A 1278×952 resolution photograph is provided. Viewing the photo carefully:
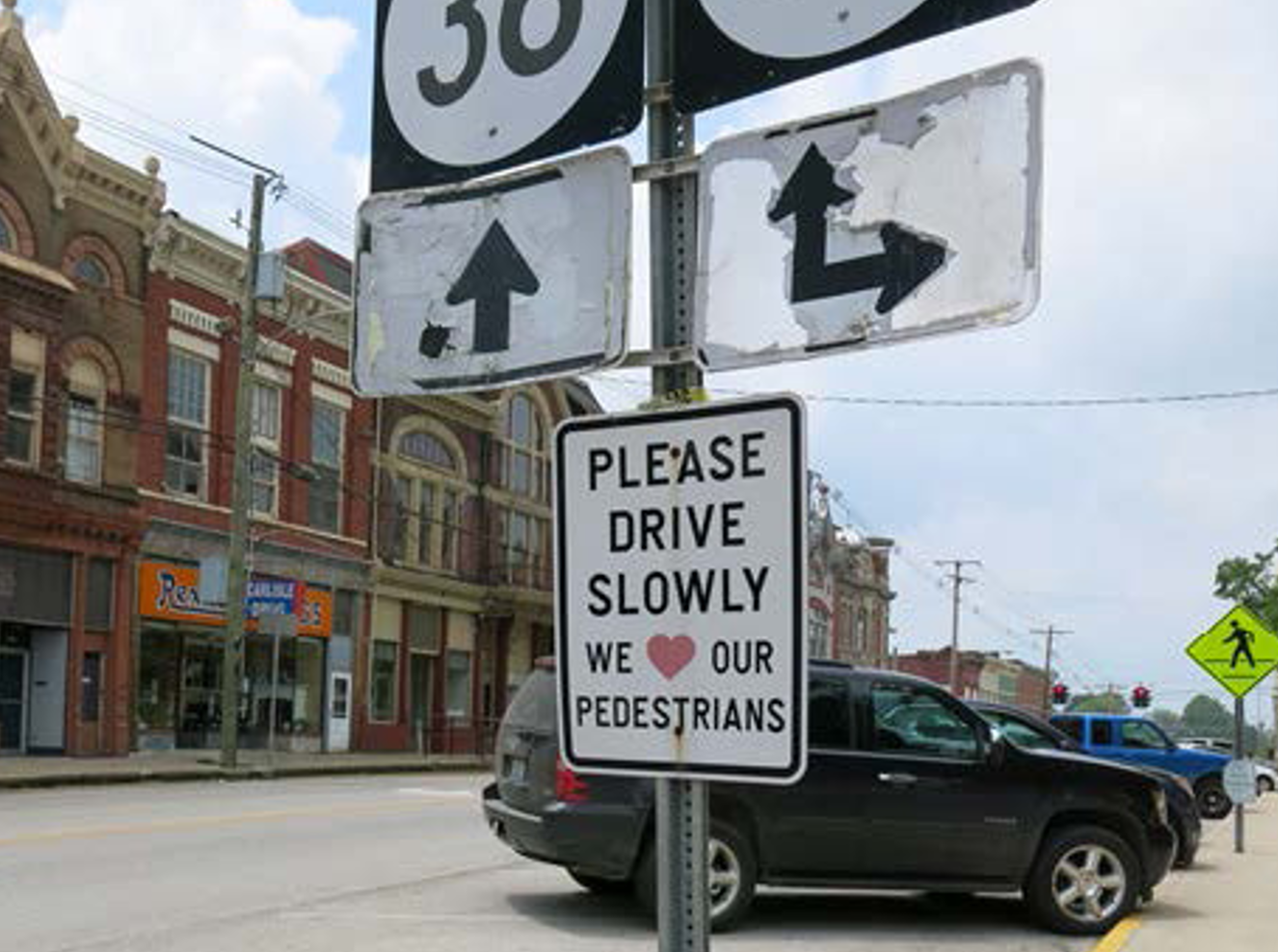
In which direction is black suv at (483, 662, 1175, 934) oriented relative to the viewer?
to the viewer's right

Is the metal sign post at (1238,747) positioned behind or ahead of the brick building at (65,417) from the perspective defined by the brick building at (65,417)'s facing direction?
ahead

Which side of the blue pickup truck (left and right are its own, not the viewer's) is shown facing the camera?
right

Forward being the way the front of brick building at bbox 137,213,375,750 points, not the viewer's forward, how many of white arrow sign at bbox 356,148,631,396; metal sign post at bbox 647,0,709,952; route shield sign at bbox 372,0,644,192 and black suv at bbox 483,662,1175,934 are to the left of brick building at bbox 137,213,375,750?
0

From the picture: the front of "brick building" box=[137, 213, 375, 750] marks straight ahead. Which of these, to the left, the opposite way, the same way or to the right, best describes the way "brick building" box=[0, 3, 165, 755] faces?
the same way

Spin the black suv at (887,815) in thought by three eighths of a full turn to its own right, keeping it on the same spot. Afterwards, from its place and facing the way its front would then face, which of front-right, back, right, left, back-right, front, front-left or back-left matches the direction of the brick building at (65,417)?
right

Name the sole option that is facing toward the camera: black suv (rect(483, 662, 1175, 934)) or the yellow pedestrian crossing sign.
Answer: the yellow pedestrian crossing sign

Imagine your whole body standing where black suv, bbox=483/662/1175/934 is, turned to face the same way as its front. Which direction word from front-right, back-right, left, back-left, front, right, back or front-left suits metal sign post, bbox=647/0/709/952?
right

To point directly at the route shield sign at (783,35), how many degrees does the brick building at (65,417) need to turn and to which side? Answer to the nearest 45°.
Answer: approximately 45° to its right

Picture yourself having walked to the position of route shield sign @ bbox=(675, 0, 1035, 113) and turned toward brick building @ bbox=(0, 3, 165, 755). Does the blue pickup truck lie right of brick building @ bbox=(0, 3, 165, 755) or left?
right

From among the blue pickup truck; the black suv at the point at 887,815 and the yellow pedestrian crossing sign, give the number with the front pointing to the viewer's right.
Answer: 2

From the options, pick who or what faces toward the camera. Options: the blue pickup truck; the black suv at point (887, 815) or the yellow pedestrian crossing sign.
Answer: the yellow pedestrian crossing sign

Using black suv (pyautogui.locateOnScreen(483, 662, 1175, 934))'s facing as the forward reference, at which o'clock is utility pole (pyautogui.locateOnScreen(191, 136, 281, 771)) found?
The utility pole is roughly at 8 o'clock from the black suv.

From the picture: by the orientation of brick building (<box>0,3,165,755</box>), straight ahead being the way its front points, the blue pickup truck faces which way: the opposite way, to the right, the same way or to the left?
the same way

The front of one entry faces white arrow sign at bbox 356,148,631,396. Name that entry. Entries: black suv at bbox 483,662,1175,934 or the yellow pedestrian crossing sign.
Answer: the yellow pedestrian crossing sign

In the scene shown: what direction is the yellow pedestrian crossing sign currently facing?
toward the camera

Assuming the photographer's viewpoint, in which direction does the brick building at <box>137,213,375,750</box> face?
facing the viewer and to the right of the viewer

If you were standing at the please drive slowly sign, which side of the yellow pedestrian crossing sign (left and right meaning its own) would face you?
front
